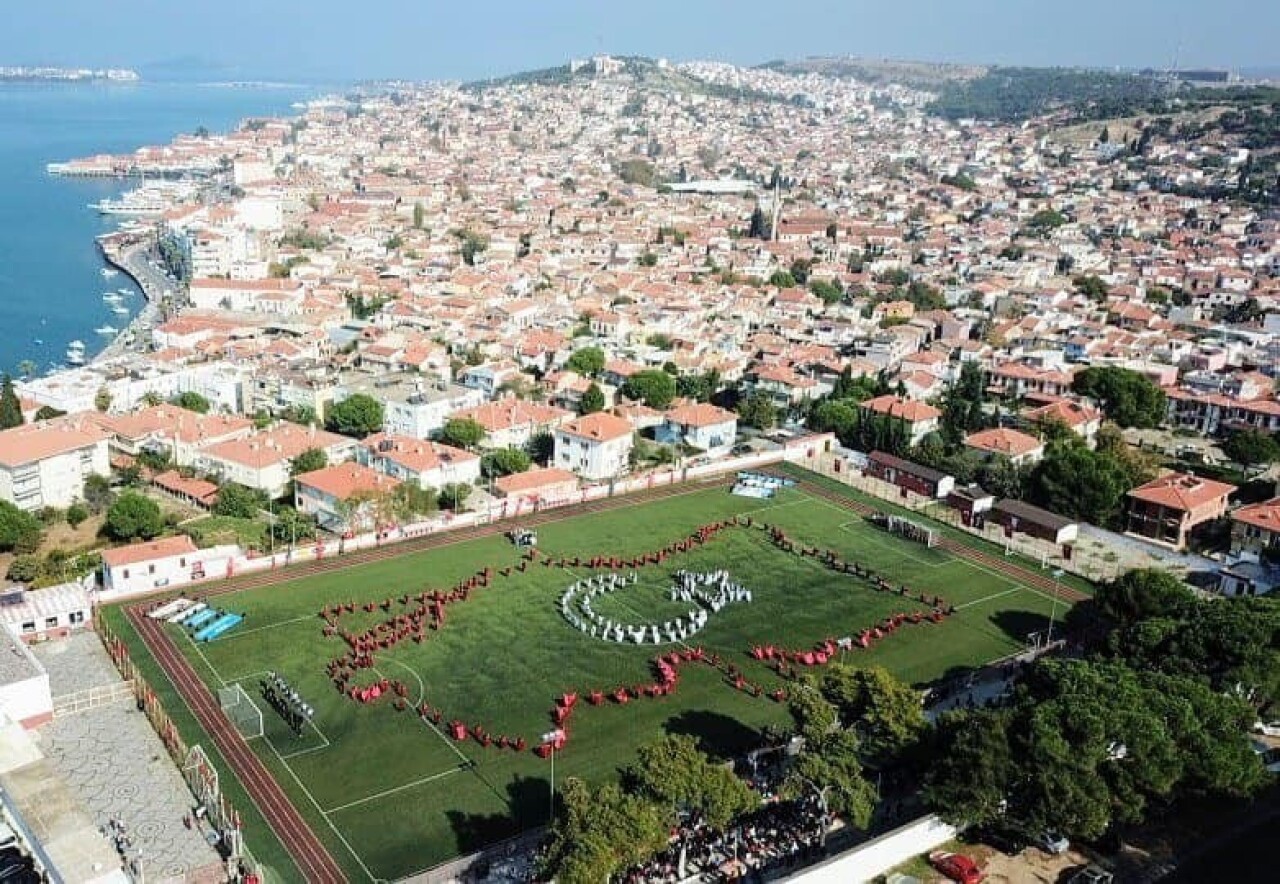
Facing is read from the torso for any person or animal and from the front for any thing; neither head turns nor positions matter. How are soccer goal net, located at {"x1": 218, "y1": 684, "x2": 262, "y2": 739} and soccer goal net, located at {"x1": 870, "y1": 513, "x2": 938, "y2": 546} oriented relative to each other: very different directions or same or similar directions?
very different directions

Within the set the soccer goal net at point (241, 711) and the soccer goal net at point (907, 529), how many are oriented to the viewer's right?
1

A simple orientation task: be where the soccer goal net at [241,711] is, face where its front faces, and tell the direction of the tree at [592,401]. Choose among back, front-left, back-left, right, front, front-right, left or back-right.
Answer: front-left

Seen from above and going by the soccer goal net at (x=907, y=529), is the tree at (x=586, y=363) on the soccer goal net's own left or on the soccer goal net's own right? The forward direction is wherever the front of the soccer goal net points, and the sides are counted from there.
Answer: on the soccer goal net's own right

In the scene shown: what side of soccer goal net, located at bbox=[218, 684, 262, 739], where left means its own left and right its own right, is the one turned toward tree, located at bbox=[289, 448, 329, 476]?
left

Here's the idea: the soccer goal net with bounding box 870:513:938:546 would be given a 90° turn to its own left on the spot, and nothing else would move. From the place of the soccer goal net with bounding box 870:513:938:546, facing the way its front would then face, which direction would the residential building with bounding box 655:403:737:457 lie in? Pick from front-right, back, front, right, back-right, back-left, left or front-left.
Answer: back

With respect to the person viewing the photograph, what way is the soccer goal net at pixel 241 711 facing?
facing to the right of the viewer

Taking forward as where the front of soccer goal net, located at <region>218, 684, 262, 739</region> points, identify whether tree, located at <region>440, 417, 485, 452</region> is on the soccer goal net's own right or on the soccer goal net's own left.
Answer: on the soccer goal net's own left

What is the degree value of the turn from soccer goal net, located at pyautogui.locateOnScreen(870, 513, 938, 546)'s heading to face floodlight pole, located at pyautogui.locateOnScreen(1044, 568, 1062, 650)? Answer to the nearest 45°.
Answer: approximately 90° to its left

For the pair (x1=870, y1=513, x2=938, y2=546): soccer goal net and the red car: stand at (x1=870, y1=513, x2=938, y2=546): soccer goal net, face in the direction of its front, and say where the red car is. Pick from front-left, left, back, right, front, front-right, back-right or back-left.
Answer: front-left

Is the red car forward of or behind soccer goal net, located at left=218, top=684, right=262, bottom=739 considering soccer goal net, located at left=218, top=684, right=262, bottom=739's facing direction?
forward

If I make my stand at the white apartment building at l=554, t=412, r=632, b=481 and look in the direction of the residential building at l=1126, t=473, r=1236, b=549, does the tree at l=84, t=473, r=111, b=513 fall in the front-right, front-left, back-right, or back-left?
back-right

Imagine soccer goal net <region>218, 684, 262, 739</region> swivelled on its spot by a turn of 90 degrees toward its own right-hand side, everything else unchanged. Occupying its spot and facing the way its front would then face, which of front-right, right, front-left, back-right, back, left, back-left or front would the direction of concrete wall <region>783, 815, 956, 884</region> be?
front-left

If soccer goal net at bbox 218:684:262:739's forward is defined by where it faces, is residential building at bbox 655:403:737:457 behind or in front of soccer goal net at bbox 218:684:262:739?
in front

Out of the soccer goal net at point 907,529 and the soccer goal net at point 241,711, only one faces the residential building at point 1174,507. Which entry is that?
the soccer goal net at point 241,711

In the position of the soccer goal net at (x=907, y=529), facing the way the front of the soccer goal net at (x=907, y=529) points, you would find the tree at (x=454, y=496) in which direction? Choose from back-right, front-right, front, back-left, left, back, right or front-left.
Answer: front-right

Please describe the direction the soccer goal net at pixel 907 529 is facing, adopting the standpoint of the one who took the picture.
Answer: facing the viewer and to the left of the viewer
